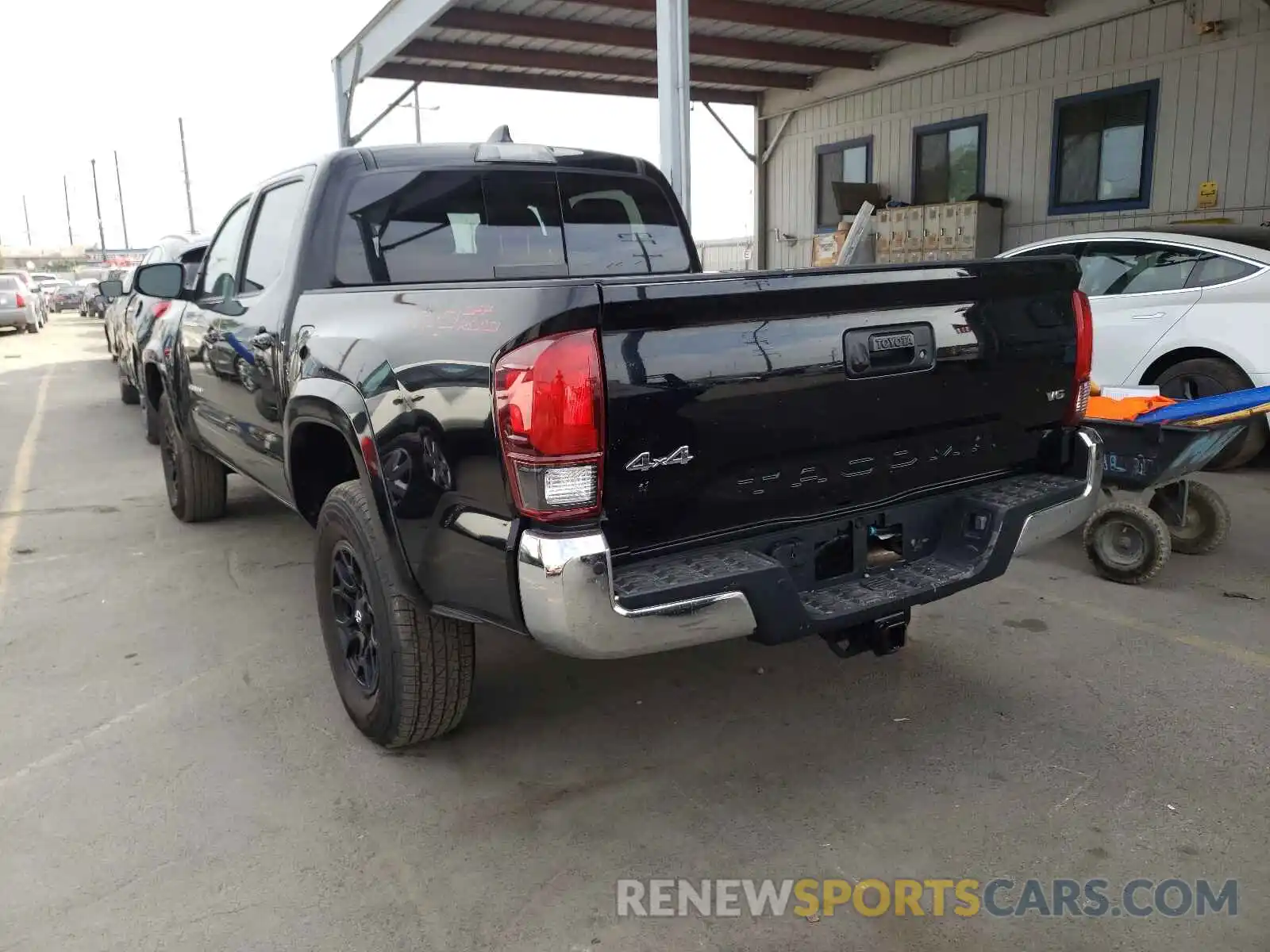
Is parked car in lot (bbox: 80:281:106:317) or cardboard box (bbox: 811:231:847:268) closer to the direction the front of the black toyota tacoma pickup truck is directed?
the parked car in lot

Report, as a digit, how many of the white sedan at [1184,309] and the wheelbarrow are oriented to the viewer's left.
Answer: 1

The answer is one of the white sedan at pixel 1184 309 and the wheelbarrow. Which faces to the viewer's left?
the white sedan

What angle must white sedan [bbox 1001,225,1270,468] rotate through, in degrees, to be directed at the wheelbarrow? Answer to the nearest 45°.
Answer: approximately 90° to its left

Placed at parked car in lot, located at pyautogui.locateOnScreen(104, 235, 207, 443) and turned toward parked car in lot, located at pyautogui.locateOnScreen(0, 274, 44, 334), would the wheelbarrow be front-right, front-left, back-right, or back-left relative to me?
back-right

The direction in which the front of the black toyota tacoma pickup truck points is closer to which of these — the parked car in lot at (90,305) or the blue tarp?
the parked car in lot

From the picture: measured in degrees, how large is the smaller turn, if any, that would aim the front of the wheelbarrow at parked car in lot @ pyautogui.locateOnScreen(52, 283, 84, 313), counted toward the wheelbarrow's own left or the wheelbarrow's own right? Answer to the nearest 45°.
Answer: approximately 180°

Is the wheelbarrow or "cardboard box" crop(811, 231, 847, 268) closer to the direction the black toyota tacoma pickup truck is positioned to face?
the cardboard box

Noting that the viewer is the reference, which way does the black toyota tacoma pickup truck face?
facing away from the viewer and to the left of the viewer

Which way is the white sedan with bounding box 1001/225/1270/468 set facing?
to the viewer's left
